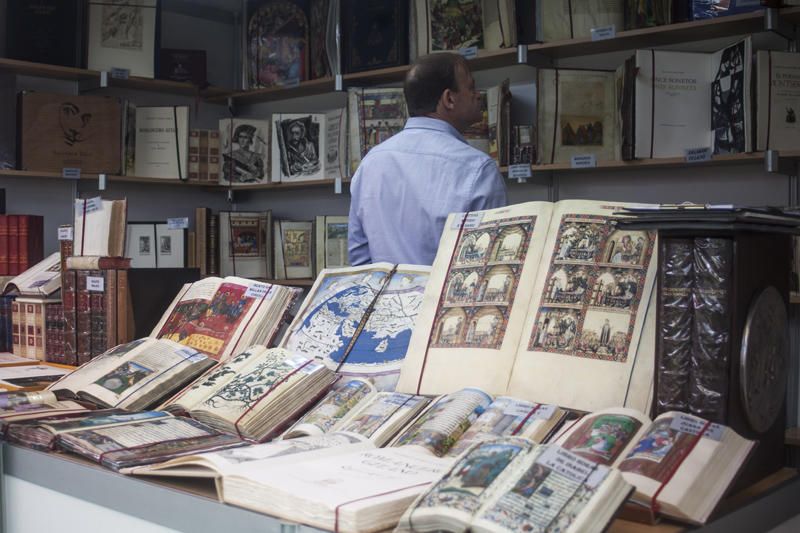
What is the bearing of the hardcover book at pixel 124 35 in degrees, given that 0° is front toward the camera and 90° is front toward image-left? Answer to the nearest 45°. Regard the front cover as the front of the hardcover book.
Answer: approximately 0°

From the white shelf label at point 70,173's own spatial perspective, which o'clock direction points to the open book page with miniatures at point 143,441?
The open book page with miniatures is roughly at 12 o'clock from the white shelf label.

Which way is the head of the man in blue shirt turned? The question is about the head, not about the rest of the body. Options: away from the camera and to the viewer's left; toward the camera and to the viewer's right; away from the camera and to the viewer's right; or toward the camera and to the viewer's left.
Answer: away from the camera and to the viewer's right

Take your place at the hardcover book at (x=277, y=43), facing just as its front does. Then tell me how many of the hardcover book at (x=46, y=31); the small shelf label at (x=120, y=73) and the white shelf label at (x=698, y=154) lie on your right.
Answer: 2

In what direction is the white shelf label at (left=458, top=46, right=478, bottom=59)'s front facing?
toward the camera

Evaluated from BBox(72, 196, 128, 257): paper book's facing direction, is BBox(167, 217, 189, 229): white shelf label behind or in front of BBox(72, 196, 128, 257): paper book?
behind

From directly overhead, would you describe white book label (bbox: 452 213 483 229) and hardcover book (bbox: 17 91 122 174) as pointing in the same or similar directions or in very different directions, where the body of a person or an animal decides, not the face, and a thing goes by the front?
same or similar directions

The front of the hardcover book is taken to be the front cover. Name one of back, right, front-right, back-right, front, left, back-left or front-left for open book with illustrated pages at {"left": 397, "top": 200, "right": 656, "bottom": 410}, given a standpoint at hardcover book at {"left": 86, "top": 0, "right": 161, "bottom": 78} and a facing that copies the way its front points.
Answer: front

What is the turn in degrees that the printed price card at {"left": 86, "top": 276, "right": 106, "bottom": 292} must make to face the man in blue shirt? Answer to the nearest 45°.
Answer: approximately 90° to its left

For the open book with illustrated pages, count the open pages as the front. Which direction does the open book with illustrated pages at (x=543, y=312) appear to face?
toward the camera

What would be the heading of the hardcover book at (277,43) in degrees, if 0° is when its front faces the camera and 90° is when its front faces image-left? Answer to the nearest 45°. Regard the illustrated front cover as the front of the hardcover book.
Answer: approximately 0°

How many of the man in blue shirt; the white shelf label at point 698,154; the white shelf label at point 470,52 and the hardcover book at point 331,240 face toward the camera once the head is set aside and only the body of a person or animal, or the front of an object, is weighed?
3

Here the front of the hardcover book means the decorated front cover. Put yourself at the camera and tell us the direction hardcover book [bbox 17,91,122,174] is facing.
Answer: facing the viewer

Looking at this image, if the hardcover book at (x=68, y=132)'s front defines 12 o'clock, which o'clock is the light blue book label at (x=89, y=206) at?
The light blue book label is roughly at 12 o'clock from the hardcover book.

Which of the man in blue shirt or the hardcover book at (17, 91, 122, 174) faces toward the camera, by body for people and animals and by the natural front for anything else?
the hardcover book
